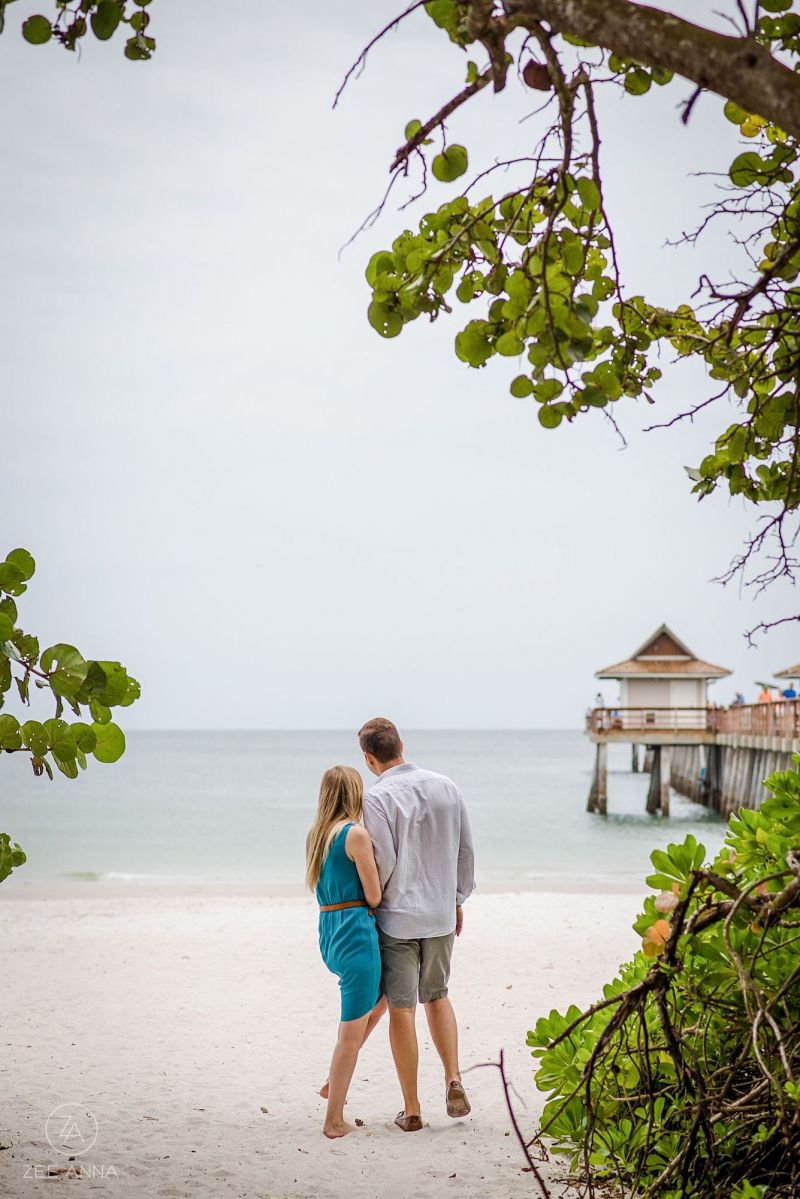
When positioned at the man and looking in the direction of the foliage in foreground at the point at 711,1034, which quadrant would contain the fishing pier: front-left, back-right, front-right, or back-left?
back-left

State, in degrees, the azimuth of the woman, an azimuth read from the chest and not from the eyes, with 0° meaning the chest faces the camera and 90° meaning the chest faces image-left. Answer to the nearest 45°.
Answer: approximately 225°

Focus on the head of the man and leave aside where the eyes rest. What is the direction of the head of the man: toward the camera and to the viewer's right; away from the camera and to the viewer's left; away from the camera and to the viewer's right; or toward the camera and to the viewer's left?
away from the camera and to the viewer's left

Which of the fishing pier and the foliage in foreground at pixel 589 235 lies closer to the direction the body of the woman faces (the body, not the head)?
the fishing pier

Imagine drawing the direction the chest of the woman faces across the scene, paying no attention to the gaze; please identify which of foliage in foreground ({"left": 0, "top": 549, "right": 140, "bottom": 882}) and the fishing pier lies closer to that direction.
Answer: the fishing pier

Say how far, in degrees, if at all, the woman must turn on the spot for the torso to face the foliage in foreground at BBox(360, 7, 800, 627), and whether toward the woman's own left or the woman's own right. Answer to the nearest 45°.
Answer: approximately 135° to the woman's own right

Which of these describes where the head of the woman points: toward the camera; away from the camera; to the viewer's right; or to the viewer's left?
away from the camera

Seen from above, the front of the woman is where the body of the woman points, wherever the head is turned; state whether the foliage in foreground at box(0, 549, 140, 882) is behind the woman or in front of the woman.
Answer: behind

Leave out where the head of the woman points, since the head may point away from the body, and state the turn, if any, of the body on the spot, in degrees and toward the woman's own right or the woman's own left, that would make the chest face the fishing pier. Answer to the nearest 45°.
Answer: approximately 45° to the woman's own left

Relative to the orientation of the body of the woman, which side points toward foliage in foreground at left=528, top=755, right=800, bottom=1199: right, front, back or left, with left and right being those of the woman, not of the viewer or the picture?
right

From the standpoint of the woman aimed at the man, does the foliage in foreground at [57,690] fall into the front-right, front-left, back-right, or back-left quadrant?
back-right
